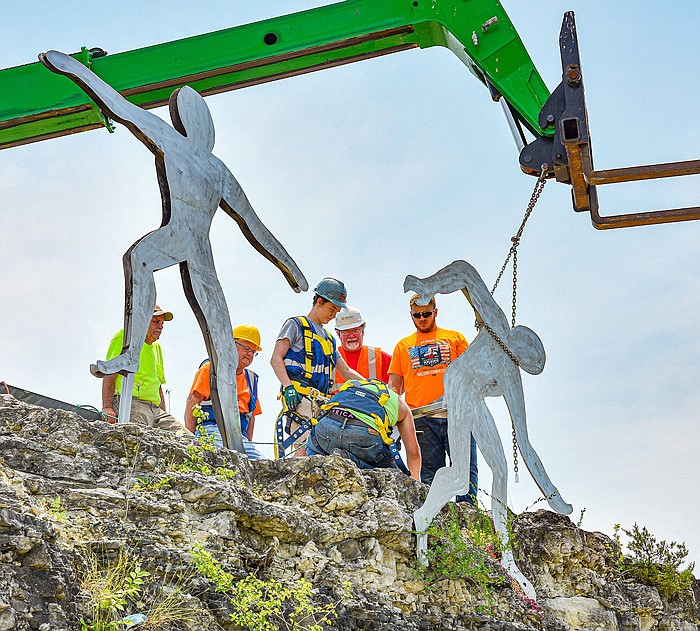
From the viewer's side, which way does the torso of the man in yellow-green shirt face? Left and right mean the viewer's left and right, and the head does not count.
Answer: facing the viewer and to the right of the viewer

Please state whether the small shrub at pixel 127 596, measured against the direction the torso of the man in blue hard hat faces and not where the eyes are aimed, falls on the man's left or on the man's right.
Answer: on the man's right

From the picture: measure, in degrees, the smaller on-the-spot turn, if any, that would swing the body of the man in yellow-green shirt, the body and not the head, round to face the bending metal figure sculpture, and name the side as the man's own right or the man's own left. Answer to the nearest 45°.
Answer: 0° — they already face it

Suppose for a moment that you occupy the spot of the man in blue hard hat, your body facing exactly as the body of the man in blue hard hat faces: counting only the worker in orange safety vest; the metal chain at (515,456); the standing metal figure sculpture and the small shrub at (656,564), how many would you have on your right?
1

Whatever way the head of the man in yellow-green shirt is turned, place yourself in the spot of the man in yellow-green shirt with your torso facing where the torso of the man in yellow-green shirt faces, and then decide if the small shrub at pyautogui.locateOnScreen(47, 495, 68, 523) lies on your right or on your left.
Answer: on your right

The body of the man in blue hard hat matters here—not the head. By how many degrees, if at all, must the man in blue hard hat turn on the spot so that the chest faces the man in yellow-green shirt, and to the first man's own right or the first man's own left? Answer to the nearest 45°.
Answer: approximately 135° to the first man's own right

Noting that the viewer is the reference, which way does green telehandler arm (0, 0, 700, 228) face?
facing to the right of the viewer

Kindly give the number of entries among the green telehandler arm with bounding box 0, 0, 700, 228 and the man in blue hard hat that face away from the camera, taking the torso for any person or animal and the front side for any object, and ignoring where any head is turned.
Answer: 0
